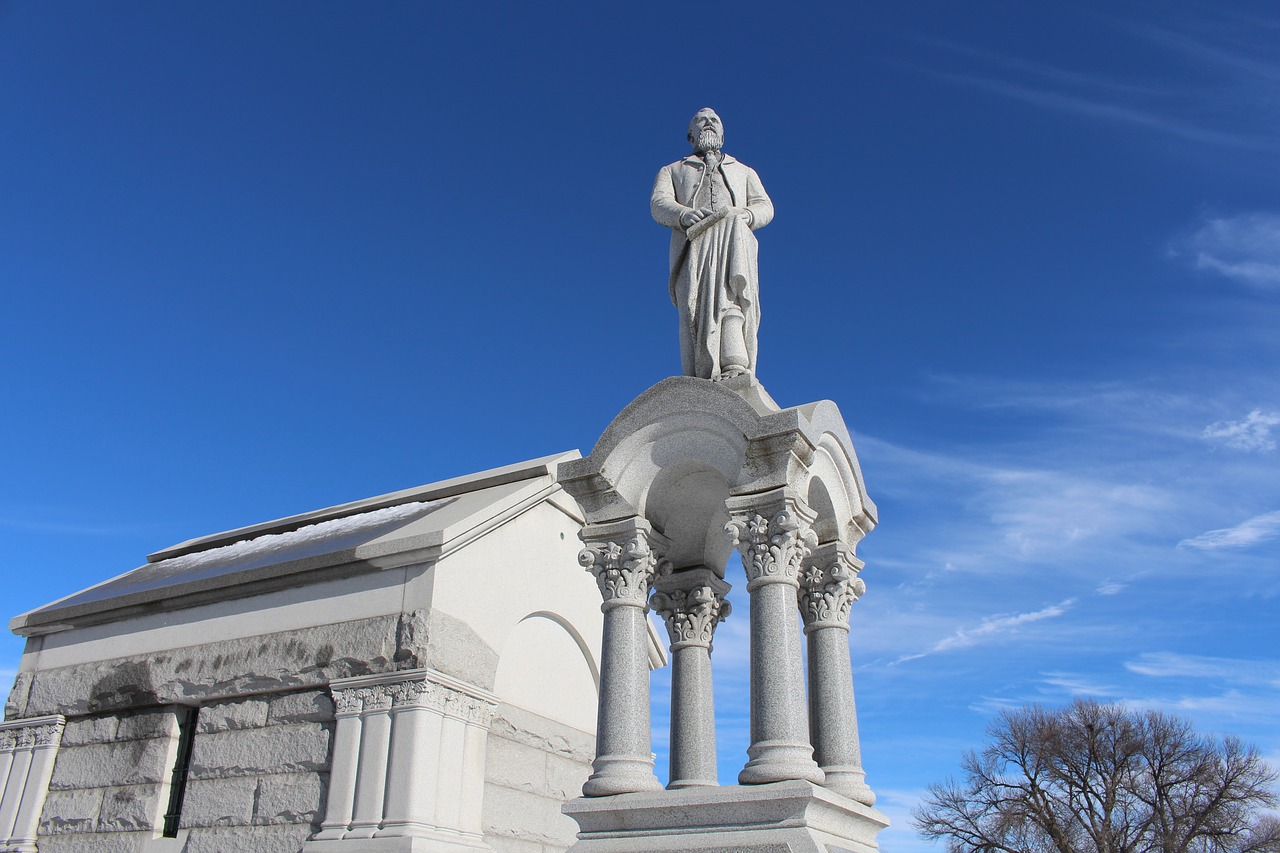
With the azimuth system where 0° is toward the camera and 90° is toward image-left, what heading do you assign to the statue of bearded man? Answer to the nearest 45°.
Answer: approximately 0°

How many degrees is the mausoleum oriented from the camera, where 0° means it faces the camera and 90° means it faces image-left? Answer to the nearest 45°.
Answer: approximately 315°
